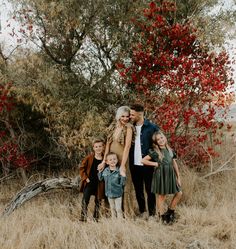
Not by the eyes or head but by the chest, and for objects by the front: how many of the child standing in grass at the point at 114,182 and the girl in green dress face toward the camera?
2

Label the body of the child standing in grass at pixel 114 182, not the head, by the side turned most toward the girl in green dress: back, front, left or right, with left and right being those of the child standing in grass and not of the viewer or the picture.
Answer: left

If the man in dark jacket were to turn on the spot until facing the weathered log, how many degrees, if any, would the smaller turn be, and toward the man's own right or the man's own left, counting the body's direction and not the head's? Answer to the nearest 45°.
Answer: approximately 90° to the man's own right

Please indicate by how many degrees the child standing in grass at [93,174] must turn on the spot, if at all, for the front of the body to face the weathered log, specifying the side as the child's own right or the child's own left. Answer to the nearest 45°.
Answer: approximately 135° to the child's own right

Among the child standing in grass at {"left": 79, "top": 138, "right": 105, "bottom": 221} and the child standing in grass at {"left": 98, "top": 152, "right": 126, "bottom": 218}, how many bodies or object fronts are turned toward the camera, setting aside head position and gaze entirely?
2

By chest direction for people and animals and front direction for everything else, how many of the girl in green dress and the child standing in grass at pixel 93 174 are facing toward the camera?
2

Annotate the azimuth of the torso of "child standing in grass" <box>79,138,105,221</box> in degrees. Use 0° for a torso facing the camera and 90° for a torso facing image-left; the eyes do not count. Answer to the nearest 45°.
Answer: approximately 0°

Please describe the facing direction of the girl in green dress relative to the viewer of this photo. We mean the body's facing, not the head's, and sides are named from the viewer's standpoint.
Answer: facing the viewer

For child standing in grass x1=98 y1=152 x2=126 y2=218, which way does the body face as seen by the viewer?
toward the camera

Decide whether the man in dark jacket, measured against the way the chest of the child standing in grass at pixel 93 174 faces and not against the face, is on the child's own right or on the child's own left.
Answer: on the child's own left
